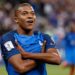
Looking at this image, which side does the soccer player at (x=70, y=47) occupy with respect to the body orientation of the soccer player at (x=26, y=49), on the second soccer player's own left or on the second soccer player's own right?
on the second soccer player's own left

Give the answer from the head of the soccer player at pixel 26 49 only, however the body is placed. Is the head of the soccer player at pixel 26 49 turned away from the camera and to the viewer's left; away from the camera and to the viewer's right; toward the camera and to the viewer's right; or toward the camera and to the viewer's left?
toward the camera and to the viewer's right

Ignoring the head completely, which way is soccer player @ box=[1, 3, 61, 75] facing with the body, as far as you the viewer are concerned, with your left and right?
facing the viewer and to the right of the viewer
